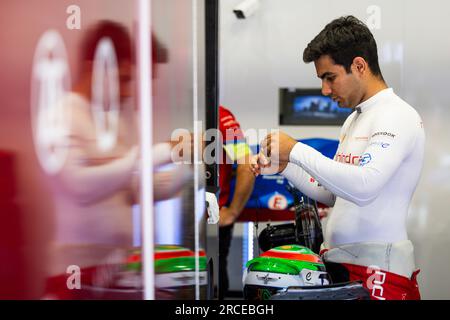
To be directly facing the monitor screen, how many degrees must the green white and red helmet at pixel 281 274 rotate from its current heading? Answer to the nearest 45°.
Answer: approximately 135° to its right

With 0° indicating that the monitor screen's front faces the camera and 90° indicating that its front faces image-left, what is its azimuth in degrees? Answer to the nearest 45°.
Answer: approximately 0°

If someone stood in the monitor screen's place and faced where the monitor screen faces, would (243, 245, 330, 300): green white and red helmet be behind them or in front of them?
in front

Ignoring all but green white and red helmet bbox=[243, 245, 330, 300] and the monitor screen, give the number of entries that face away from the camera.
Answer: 0

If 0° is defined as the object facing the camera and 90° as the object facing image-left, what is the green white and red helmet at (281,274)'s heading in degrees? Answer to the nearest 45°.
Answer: approximately 45°
